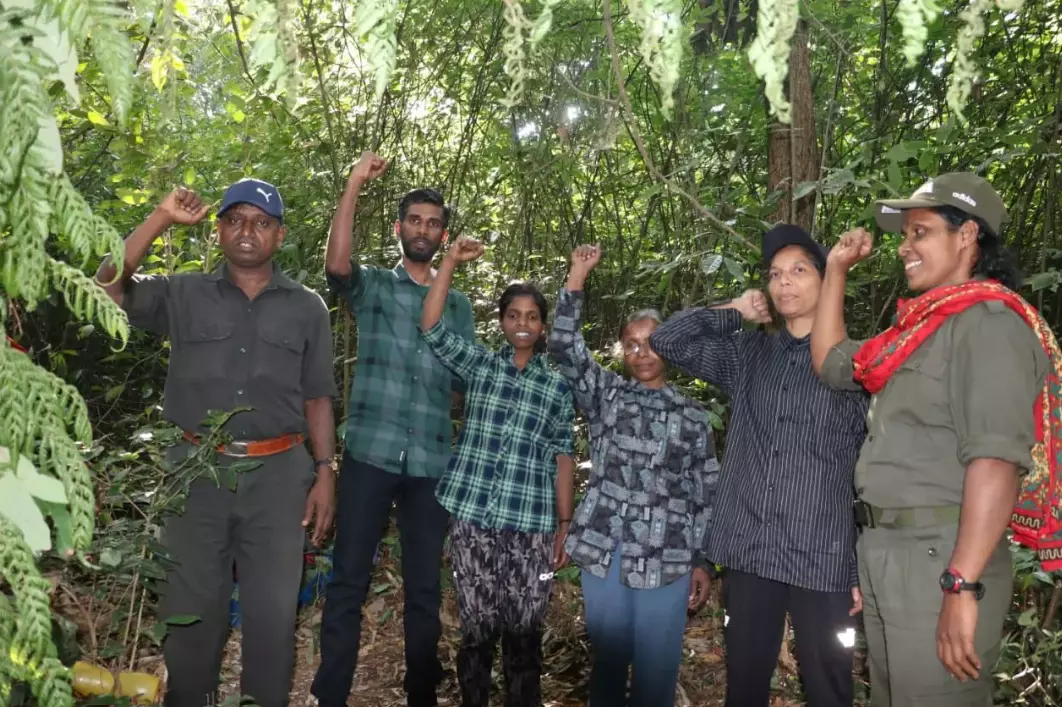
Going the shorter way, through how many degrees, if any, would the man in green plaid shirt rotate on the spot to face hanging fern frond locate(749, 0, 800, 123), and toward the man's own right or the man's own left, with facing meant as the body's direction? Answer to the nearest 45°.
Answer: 0° — they already face it

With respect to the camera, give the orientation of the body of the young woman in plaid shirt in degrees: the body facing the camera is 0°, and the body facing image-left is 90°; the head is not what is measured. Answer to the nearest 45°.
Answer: approximately 0°

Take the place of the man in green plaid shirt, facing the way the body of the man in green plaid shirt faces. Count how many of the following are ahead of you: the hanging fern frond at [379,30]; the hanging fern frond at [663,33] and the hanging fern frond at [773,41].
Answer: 3

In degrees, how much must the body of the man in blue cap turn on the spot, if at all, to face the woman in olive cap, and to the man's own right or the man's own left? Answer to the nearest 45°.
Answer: approximately 45° to the man's own left

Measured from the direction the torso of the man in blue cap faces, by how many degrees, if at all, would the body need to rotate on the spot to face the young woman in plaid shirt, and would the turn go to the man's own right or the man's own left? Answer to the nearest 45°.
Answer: approximately 90° to the man's own left
